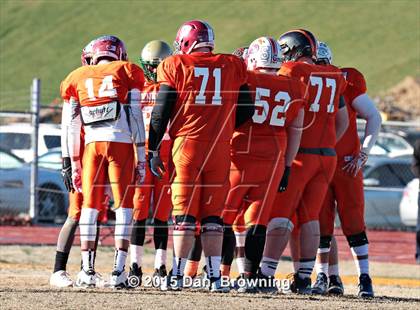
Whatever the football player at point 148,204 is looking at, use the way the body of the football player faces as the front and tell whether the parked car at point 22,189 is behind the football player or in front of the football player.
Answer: behind

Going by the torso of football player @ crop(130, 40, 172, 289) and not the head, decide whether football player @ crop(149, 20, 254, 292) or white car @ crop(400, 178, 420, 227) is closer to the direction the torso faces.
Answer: the football player

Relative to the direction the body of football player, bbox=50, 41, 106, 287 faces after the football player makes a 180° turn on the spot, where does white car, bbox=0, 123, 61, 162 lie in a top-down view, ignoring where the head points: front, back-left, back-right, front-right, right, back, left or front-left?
right

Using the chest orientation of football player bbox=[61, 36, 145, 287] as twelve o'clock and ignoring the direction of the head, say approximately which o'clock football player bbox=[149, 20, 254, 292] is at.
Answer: football player bbox=[149, 20, 254, 292] is roughly at 4 o'clock from football player bbox=[61, 36, 145, 287].

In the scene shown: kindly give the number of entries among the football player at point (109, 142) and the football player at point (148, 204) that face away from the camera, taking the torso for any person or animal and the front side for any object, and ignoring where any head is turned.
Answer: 1

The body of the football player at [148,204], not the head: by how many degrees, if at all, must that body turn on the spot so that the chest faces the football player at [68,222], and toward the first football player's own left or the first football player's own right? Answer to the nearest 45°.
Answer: approximately 90° to the first football player's own right

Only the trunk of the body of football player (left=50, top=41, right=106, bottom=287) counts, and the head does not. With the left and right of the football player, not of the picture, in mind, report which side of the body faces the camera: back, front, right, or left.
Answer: right

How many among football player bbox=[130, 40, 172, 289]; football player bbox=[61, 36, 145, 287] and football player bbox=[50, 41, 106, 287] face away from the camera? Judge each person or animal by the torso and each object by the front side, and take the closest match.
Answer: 1

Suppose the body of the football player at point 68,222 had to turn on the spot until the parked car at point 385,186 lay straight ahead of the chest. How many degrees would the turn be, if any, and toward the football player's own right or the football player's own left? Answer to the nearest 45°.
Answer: approximately 45° to the football player's own left

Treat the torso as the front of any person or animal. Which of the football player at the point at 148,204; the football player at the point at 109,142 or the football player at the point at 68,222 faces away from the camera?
the football player at the point at 109,142

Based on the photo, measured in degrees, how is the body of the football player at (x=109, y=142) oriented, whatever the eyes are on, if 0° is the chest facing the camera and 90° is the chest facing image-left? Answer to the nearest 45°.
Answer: approximately 180°
